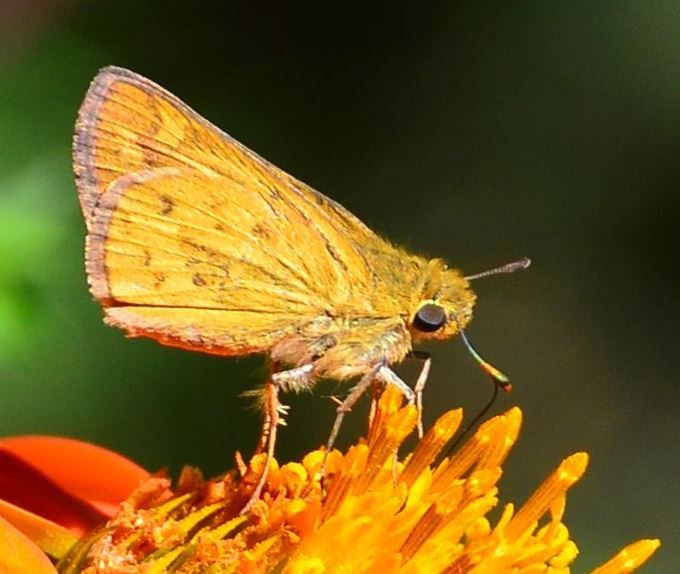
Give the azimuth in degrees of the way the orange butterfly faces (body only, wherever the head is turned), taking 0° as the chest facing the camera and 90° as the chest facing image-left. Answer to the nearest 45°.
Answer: approximately 270°
